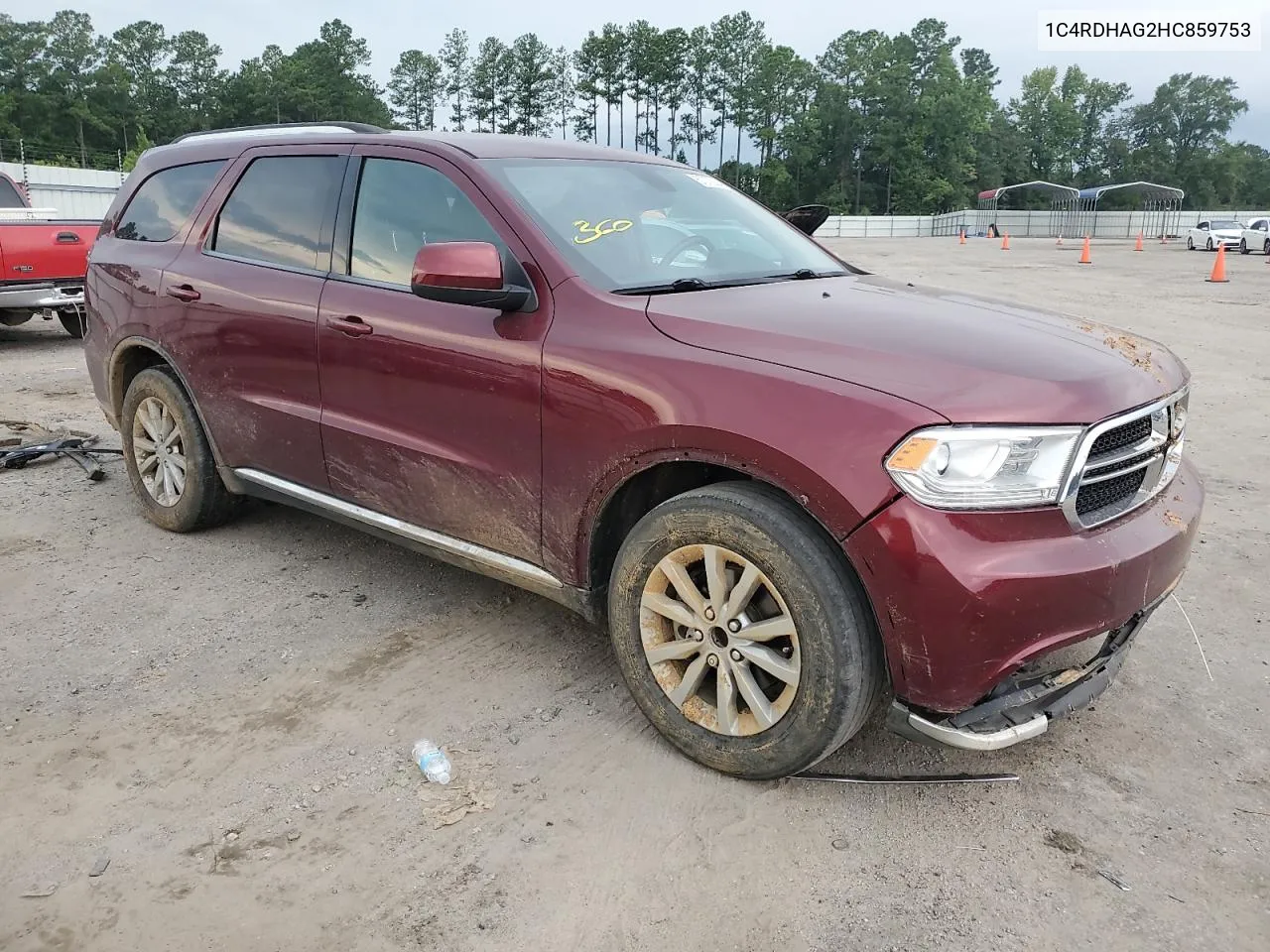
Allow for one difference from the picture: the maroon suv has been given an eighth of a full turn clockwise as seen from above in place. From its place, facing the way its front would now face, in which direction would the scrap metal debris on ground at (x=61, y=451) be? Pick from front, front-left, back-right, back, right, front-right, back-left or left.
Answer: back-right

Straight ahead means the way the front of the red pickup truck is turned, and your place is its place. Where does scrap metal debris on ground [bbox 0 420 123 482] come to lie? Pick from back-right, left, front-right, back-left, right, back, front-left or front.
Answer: back-left

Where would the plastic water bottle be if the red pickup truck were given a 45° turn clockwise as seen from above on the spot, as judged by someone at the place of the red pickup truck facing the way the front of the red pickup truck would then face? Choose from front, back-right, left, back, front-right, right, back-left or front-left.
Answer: back

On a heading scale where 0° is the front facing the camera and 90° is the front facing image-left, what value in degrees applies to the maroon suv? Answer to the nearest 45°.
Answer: approximately 315°

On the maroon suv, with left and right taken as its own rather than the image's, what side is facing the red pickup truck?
back

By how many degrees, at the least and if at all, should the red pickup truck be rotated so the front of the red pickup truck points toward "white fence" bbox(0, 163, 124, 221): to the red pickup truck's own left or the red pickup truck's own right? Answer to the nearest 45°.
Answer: approximately 45° to the red pickup truck's own right

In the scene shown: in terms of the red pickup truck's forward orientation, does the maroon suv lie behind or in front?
behind
